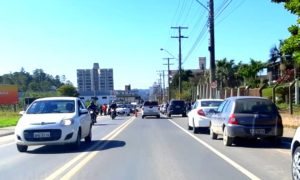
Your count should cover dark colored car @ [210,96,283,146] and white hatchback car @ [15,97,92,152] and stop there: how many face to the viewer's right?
0

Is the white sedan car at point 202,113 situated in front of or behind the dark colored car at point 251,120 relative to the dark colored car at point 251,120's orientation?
in front

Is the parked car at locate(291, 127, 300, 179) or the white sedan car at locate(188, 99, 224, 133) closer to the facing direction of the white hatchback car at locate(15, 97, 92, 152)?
the parked car

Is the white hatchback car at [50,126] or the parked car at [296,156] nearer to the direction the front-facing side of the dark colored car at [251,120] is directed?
the white hatchback car

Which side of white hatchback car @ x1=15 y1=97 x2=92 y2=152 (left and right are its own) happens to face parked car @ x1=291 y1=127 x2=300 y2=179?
left

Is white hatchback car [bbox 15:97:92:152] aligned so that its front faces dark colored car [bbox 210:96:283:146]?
no

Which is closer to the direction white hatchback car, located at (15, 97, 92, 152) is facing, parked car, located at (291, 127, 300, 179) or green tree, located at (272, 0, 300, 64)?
the parked car

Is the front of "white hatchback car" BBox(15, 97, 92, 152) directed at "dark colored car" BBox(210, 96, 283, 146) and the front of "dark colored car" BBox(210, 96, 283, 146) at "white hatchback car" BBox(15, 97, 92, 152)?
no

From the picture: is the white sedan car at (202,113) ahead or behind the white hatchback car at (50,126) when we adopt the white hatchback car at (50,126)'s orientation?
behind

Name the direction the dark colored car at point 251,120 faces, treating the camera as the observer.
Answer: facing away from the viewer and to the left of the viewer

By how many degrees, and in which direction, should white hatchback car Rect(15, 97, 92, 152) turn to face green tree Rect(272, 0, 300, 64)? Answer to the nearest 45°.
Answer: approximately 135° to its left

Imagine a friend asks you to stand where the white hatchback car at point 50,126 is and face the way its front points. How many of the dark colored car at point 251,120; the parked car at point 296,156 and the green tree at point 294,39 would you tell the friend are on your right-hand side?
0

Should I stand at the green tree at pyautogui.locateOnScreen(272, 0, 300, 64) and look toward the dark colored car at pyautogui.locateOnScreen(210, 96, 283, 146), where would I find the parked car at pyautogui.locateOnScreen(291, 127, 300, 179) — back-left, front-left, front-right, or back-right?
front-left

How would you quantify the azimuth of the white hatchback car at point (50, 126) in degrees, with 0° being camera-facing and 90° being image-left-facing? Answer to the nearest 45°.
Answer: approximately 45°

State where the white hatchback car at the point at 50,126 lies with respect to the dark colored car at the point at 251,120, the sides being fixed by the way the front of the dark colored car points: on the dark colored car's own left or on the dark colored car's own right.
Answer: on the dark colored car's own left

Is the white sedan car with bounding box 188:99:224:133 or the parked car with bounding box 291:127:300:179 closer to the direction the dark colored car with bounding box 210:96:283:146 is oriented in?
the white sedan car

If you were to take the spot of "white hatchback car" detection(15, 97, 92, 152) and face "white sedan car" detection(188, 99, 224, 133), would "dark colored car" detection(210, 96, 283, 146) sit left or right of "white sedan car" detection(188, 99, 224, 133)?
right
